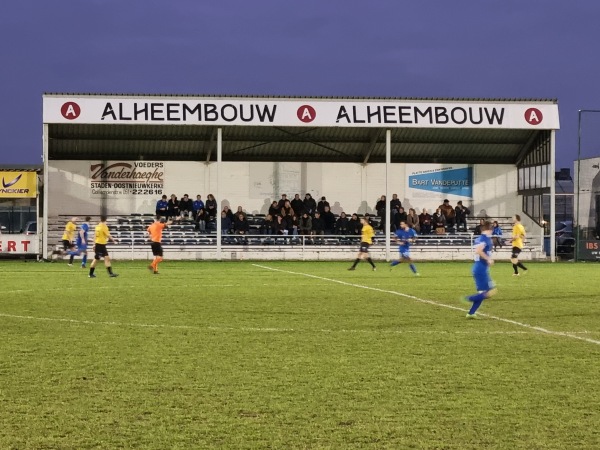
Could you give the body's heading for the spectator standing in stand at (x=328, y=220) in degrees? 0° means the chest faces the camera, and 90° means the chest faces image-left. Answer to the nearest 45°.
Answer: approximately 0°

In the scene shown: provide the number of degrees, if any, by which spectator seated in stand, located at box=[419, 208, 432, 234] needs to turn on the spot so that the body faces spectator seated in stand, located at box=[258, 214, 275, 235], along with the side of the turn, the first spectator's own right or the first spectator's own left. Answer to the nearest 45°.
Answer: approximately 90° to the first spectator's own right

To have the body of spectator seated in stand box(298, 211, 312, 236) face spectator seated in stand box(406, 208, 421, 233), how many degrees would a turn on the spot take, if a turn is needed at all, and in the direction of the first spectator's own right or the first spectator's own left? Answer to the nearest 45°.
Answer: approximately 90° to the first spectator's own left

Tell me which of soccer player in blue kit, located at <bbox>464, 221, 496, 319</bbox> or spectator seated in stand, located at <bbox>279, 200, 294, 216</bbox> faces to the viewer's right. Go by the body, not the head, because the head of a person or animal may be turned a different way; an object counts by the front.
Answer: the soccer player in blue kit

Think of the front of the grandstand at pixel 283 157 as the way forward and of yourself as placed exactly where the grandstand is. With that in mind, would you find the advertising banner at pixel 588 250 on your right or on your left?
on your left

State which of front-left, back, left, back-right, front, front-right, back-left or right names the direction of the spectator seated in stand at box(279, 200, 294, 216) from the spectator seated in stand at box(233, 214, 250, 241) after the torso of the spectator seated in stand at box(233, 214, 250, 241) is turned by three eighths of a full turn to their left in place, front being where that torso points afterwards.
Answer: front-right

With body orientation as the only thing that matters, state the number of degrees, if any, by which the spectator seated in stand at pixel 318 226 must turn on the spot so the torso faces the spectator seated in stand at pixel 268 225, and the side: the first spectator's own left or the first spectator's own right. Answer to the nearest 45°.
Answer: approximately 90° to the first spectator's own right

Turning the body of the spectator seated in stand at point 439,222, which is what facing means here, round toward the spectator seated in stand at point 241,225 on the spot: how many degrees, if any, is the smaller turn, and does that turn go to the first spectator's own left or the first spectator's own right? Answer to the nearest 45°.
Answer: approximately 90° to the first spectator's own right

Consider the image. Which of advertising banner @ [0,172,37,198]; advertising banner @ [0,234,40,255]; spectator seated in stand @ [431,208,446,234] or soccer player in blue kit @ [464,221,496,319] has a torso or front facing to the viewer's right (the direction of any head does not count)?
the soccer player in blue kit
